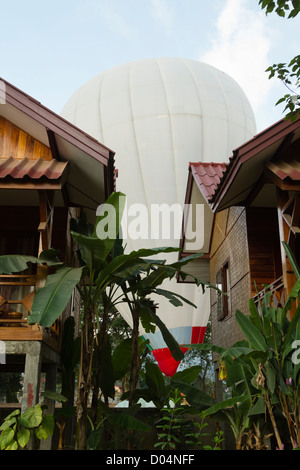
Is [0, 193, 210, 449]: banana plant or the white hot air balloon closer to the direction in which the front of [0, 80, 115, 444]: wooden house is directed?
the banana plant
